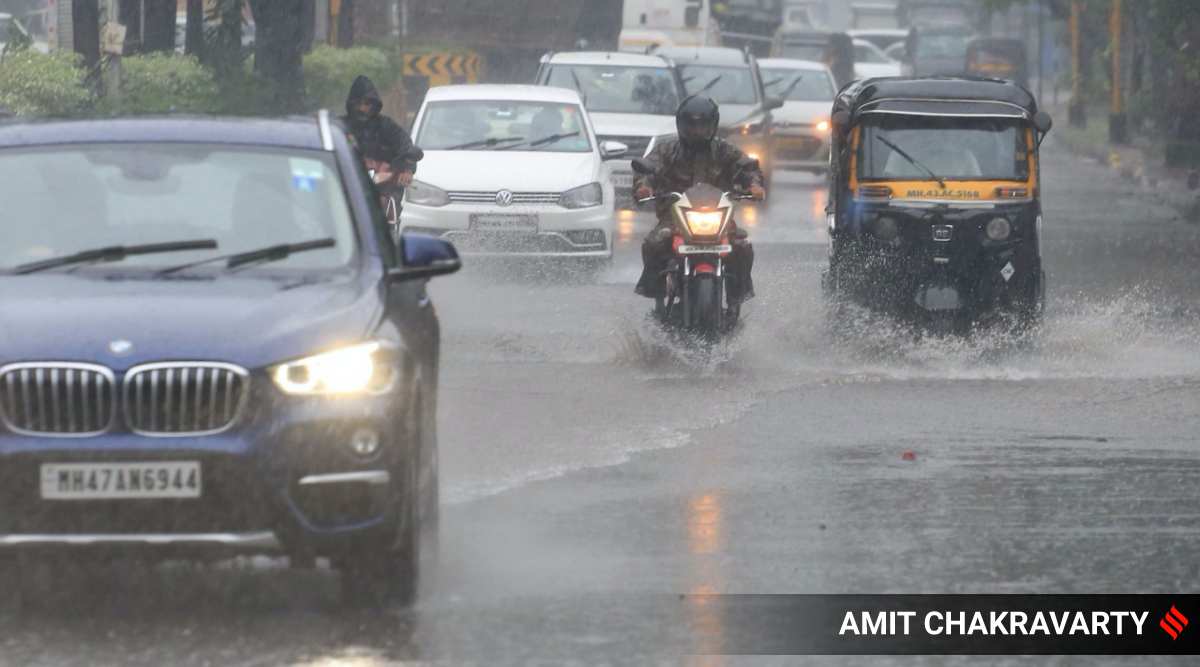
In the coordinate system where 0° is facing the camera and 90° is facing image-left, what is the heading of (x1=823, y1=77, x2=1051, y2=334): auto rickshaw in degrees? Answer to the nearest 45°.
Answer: approximately 0°

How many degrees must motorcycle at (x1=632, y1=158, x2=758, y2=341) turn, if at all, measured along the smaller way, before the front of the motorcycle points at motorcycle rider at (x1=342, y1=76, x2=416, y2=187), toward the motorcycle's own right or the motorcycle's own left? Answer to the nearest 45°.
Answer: approximately 135° to the motorcycle's own right

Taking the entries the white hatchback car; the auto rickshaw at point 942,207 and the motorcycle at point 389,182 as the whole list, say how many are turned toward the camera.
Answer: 3

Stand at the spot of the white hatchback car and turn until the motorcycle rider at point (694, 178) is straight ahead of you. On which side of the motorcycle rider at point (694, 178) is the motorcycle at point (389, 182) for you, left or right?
right

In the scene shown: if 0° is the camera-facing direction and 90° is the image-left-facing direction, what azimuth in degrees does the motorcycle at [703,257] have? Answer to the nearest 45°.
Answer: approximately 0°
